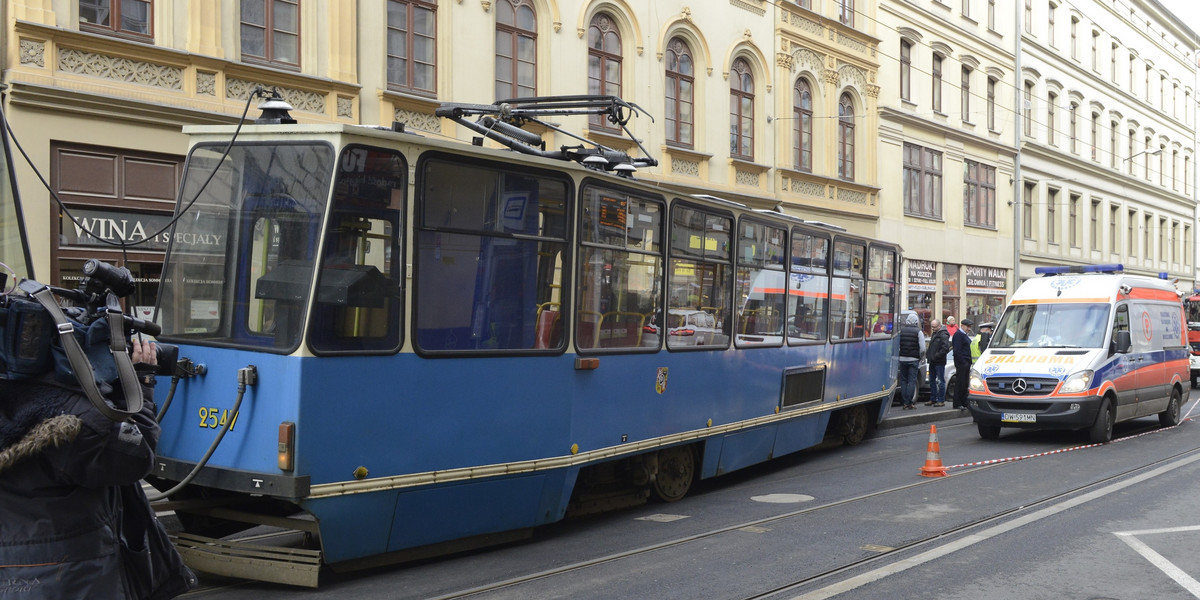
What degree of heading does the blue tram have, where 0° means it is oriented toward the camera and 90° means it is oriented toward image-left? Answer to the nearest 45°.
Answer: approximately 45°

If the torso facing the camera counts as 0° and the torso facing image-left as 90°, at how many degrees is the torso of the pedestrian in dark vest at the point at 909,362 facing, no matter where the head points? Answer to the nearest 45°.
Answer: approximately 180°

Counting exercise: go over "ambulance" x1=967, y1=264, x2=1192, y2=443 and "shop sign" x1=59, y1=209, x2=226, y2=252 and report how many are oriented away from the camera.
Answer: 0

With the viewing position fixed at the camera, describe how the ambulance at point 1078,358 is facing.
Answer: facing the viewer and to the left of the viewer

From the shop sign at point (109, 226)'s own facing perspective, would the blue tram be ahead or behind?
ahead

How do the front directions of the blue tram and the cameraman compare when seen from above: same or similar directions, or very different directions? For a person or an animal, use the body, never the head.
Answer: very different directions

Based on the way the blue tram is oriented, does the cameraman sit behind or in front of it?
in front

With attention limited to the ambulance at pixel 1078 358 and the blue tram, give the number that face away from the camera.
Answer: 0

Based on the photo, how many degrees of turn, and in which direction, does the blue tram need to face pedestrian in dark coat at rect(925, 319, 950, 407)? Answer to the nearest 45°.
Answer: approximately 180°

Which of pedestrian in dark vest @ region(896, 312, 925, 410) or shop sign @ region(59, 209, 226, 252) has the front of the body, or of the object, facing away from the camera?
the pedestrian in dark vest

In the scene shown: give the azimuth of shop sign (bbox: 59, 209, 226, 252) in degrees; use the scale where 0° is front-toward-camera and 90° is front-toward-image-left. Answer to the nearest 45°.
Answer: approximately 315°

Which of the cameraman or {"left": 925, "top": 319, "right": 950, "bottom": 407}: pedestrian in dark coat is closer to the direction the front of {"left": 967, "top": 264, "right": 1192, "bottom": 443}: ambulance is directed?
the cameraman

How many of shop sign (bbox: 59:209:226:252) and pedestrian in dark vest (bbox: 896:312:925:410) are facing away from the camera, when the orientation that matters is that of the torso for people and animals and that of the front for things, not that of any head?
1

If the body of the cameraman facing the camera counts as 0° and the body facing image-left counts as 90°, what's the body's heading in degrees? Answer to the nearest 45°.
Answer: approximately 225°

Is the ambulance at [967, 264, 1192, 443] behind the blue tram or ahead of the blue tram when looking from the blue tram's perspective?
behind

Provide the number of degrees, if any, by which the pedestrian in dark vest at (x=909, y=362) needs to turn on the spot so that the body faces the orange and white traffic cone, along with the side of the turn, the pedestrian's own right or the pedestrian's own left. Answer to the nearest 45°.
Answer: approximately 180°
